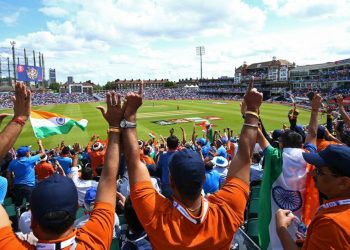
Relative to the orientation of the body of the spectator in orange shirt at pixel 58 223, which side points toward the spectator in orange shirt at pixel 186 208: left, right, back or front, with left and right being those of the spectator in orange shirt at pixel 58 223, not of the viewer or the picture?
right

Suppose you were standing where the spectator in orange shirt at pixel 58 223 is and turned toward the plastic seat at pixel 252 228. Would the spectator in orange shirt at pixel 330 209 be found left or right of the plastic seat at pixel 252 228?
right

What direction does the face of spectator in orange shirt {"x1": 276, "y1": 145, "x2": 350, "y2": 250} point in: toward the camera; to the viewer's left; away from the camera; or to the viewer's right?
to the viewer's left

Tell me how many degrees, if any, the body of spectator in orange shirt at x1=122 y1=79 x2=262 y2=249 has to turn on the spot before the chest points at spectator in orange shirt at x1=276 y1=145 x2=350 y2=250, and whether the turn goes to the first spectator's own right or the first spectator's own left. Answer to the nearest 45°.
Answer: approximately 90° to the first spectator's own right

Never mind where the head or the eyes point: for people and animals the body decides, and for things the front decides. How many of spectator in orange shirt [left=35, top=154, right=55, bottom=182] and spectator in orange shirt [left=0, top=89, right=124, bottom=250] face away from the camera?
2

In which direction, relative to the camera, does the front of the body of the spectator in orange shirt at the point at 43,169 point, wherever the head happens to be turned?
away from the camera

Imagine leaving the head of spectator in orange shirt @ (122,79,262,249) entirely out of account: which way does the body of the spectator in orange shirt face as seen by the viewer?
away from the camera

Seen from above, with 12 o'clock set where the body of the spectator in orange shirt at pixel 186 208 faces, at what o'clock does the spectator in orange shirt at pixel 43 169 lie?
the spectator in orange shirt at pixel 43 169 is roughly at 11 o'clock from the spectator in orange shirt at pixel 186 208.

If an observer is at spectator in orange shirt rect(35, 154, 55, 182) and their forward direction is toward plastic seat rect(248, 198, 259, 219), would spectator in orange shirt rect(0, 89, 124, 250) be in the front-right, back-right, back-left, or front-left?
front-right

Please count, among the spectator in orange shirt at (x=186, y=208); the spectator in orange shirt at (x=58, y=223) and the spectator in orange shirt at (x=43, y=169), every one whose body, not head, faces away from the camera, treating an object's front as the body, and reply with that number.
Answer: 3

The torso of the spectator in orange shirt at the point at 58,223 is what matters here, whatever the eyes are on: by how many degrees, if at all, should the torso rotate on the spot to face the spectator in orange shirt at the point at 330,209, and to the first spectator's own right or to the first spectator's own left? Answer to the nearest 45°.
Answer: approximately 90° to the first spectator's own right

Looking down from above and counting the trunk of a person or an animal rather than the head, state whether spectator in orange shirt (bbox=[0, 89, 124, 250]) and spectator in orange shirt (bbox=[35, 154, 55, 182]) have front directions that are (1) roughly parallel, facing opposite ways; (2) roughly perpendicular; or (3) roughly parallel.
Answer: roughly parallel

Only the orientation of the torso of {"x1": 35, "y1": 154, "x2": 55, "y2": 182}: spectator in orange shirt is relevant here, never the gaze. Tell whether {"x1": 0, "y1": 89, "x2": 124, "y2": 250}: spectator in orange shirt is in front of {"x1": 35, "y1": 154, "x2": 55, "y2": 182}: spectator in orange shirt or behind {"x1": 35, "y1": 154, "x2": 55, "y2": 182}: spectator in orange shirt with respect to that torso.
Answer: behind

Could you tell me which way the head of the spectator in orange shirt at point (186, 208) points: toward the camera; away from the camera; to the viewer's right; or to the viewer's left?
away from the camera

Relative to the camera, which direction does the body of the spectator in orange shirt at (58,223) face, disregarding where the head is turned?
away from the camera
